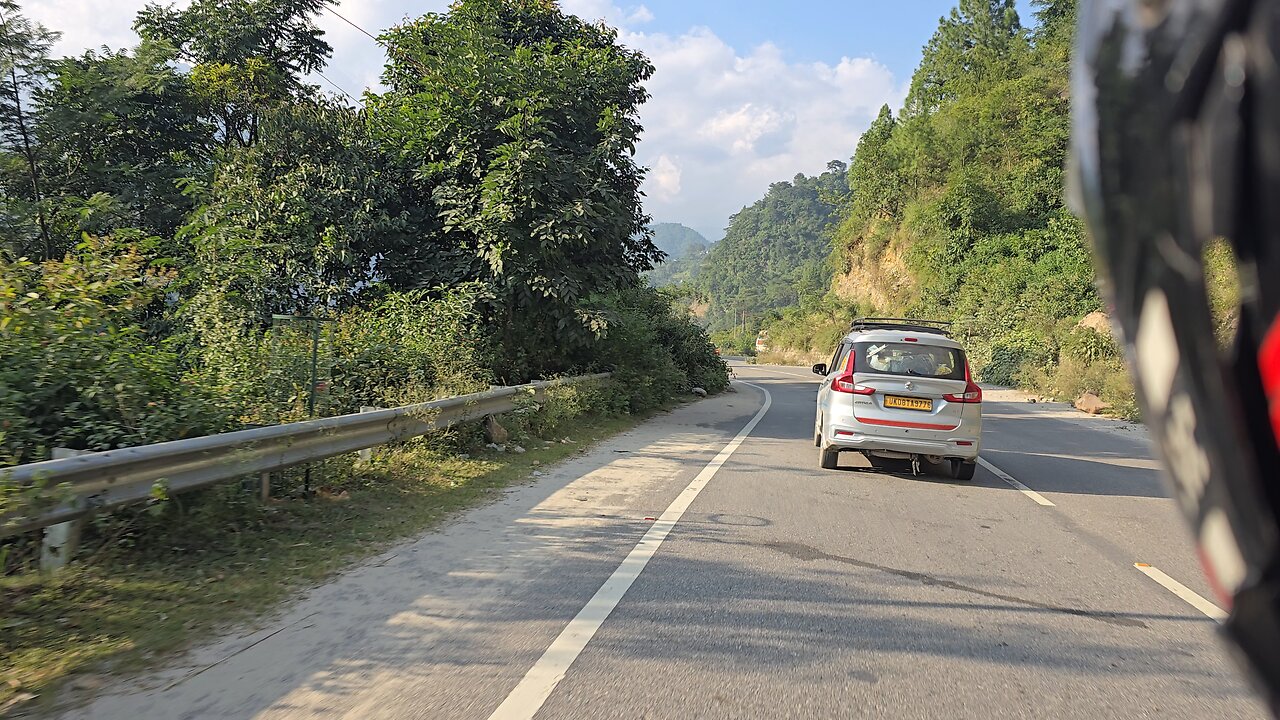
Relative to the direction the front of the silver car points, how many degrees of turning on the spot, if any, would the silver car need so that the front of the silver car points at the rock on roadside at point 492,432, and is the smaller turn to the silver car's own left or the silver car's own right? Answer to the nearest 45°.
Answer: approximately 90° to the silver car's own left

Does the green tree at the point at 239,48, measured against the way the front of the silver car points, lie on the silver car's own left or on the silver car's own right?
on the silver car's own left

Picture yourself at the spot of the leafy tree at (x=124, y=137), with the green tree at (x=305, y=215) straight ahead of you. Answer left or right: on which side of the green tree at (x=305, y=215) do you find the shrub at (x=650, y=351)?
left

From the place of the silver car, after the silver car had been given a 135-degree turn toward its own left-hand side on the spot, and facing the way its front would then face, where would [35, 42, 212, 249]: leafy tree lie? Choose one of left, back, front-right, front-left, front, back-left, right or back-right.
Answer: front-right

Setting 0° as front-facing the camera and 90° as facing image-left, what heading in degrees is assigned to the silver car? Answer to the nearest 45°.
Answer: approximately 180°

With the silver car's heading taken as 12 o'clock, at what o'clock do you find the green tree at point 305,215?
The green tree is roughly at 9 o'clock from the silver car.

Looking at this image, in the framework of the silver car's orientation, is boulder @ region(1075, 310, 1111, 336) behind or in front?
in front

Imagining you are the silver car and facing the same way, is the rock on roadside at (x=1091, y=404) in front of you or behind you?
in front

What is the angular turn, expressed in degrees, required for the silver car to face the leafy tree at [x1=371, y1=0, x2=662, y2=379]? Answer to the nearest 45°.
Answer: approximately 90° to its left

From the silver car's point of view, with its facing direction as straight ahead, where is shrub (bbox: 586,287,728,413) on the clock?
The shrub is roughly at 11 o'clock from the silver car.

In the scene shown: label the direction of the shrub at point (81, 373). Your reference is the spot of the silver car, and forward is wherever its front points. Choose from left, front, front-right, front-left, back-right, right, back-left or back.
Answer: back-left

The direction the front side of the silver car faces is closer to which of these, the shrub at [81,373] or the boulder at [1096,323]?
the boulder
